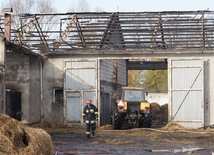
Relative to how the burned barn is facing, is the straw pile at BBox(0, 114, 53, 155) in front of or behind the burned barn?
in front

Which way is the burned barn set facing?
toward the camera
